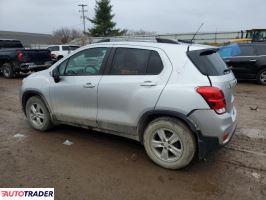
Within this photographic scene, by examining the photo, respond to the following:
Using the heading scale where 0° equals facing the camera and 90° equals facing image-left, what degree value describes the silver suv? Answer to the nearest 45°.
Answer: approximately 135°

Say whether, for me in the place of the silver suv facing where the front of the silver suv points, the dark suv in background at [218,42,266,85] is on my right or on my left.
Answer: on my right
